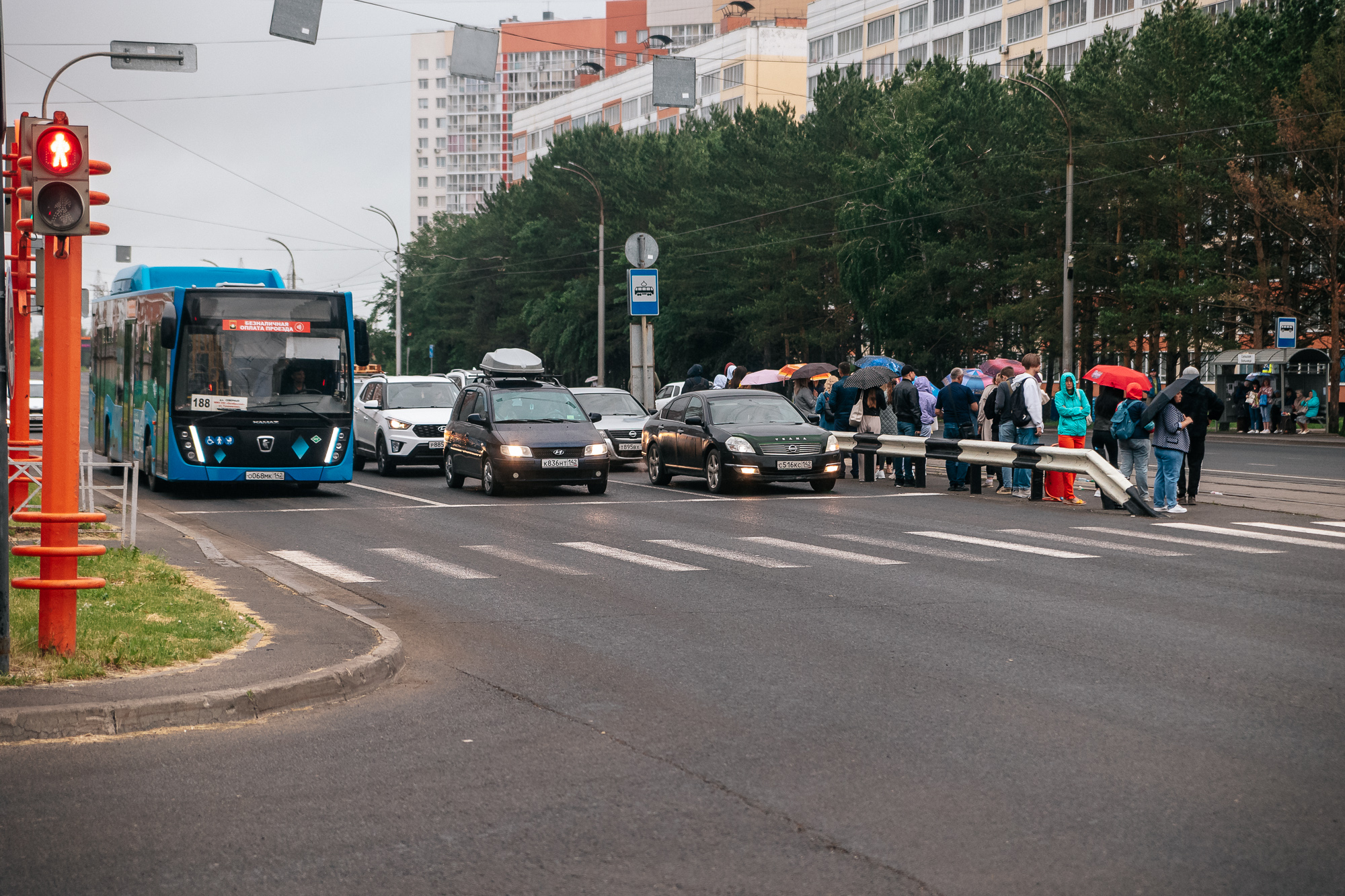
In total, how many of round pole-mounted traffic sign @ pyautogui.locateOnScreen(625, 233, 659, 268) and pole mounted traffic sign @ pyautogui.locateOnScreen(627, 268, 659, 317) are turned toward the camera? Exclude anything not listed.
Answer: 1

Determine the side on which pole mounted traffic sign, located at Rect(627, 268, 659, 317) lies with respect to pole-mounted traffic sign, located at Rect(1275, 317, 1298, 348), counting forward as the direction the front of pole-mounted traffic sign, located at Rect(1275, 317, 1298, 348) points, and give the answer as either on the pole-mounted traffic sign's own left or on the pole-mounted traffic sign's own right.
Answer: on the pole-mounted traffic sign's own right

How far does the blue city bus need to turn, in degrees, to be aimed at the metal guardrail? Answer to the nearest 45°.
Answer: approximately 45° to its left

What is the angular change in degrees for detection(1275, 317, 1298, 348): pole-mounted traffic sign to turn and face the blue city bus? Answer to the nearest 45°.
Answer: approximately 45° to its right

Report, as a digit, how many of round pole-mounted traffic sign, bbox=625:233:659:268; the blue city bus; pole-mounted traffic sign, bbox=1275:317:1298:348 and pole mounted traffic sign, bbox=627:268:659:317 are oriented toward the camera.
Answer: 3

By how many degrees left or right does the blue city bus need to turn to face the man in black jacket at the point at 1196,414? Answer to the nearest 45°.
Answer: approximately 45° to its left

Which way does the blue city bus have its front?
toward the camera

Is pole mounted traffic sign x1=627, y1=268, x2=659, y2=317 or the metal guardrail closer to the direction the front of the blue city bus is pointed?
the metal guardrail

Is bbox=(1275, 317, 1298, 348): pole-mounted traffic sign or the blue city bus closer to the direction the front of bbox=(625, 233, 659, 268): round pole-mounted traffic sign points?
the pole-mounted traffic sign

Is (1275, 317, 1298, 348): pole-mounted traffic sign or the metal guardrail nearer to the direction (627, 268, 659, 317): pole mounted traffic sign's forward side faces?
the metal guardrail

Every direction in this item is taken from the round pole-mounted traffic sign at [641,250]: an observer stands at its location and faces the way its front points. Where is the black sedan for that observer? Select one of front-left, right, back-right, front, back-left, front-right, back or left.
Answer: back

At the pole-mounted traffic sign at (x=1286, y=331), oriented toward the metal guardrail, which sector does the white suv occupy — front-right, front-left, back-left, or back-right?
front-right

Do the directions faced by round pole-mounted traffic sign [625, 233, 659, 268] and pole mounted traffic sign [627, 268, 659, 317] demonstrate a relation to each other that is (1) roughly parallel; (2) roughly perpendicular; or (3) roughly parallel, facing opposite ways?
roughly parallel, facing opposite ways

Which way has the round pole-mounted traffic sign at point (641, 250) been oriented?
away from the camera
